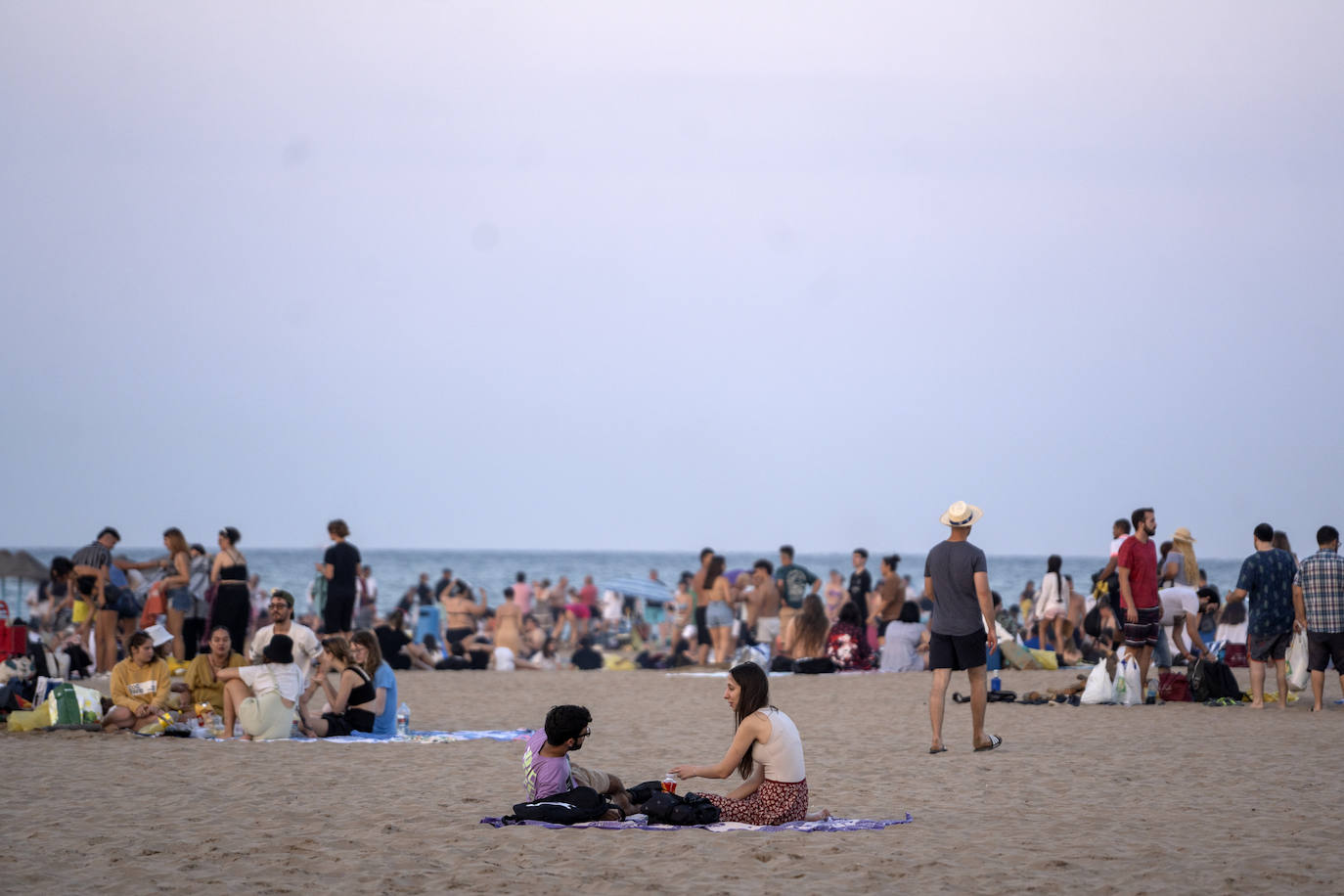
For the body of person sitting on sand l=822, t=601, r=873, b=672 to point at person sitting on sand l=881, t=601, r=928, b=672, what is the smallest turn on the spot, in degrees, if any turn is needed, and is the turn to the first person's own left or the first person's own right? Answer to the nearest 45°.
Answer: approximately 90° to the first person's own right

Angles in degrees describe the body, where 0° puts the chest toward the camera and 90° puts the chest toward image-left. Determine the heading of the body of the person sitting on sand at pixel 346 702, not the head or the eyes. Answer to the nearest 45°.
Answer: approximately 90°

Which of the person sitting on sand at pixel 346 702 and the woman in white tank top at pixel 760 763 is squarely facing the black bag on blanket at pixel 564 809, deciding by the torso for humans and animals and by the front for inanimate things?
the woman in white tank top

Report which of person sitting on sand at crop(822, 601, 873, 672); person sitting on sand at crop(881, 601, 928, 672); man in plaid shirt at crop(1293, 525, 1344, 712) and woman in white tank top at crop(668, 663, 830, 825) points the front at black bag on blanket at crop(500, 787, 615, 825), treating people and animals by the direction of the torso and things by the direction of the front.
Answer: the woman in white tank top

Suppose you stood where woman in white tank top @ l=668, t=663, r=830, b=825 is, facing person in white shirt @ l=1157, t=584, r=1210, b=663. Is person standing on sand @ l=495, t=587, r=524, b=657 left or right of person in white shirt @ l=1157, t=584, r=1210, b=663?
left

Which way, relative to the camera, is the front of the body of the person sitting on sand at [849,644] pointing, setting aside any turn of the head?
away from the camera

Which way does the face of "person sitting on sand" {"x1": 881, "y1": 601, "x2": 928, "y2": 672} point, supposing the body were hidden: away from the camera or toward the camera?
away from the camera

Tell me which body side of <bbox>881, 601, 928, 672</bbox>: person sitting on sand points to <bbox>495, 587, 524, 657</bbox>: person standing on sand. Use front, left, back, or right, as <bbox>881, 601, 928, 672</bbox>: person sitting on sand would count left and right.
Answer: left

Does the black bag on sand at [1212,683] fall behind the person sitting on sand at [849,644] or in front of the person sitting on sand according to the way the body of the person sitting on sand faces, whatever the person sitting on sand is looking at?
behind

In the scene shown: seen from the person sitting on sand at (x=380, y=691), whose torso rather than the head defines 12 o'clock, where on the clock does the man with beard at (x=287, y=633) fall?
The man with beard is roughly at 1 o'clock from the person sitting on sand.

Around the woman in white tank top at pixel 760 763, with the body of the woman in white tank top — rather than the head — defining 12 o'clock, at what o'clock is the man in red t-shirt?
The man in red t-shirt is roughly at 4 o'clock from the woman in white tank top.

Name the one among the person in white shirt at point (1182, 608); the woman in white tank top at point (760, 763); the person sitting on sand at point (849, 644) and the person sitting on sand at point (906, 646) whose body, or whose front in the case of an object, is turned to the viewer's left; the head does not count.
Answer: the woman in white tank top
